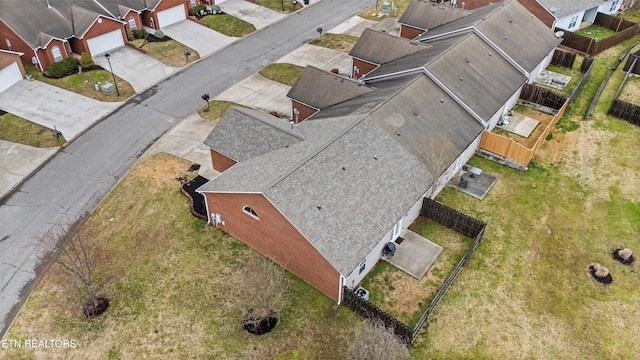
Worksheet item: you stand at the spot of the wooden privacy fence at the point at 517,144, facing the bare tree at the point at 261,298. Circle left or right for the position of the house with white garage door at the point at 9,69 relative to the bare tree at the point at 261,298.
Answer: right

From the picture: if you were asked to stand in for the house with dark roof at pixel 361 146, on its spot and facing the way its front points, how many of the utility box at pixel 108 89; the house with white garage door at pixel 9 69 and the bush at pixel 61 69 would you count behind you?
0

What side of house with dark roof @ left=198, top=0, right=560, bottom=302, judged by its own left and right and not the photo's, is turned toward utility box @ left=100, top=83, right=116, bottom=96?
front

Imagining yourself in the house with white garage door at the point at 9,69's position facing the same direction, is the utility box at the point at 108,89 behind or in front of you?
in front

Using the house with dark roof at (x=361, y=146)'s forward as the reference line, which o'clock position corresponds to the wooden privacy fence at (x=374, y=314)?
The wooden privacy fence is roughly at 7 o'clock from the house with dark roof.

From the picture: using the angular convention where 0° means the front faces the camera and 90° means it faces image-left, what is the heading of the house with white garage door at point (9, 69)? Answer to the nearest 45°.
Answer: approximately 315°

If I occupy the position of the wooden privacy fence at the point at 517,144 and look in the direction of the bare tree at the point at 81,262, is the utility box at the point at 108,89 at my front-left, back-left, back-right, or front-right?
front-right

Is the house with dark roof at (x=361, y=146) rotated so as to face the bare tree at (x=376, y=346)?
no

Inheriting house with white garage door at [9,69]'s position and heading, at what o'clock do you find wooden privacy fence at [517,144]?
The wooden privacy fence is roughly at 12 o'clock from the house with white garage door.

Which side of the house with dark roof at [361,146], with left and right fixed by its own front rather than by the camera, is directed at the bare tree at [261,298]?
left

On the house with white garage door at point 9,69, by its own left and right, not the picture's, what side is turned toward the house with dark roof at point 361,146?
front

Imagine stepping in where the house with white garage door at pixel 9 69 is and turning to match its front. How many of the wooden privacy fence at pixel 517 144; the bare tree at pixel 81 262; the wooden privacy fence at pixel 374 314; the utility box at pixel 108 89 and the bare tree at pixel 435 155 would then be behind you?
0

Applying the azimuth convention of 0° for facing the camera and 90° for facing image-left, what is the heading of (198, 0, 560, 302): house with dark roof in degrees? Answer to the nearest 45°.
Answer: approximately 135°

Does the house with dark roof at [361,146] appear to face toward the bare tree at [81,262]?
no

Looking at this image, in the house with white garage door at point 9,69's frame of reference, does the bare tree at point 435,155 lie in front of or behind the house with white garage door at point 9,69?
in front

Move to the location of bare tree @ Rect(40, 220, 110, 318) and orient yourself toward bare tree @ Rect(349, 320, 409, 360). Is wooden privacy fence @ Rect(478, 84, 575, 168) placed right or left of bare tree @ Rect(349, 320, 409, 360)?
left

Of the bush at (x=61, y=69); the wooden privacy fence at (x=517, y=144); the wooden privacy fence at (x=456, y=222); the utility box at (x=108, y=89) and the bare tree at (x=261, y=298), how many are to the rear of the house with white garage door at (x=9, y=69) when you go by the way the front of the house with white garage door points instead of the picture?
0

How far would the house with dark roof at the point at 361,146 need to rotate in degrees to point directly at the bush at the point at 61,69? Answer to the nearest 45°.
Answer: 0° — it already faces it
